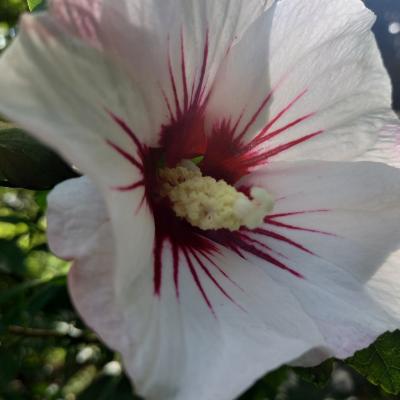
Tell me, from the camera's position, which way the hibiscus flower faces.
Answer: facing the viewer and to the right of the viewer
